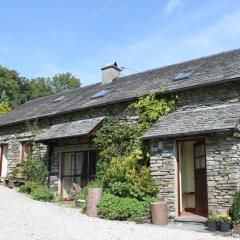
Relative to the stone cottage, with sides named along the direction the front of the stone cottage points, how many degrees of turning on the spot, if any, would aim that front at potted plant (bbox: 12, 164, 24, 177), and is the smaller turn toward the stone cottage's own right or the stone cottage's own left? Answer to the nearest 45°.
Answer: approximately 90° to the stone cottage's own right

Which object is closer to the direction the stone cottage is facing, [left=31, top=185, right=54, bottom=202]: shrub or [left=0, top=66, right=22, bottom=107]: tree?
the shrub

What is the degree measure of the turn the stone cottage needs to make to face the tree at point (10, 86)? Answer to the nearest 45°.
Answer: approximately 90° to its right

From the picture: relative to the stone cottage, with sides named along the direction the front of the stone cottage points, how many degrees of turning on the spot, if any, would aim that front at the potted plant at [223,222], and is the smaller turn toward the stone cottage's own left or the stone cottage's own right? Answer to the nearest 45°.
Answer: approximately 45° to the stone cottage's own left

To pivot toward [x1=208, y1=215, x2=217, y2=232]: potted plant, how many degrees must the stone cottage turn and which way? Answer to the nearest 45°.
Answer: approximately 45° to its left

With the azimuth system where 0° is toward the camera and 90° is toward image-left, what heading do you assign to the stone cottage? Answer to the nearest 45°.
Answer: approximately 45°

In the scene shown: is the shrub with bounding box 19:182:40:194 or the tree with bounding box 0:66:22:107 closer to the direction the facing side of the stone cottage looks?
the shrub
